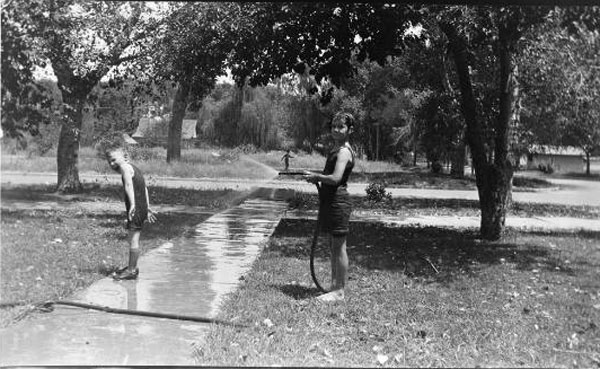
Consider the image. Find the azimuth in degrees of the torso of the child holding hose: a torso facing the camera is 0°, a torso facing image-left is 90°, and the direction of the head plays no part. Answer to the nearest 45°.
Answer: approximately 90°
